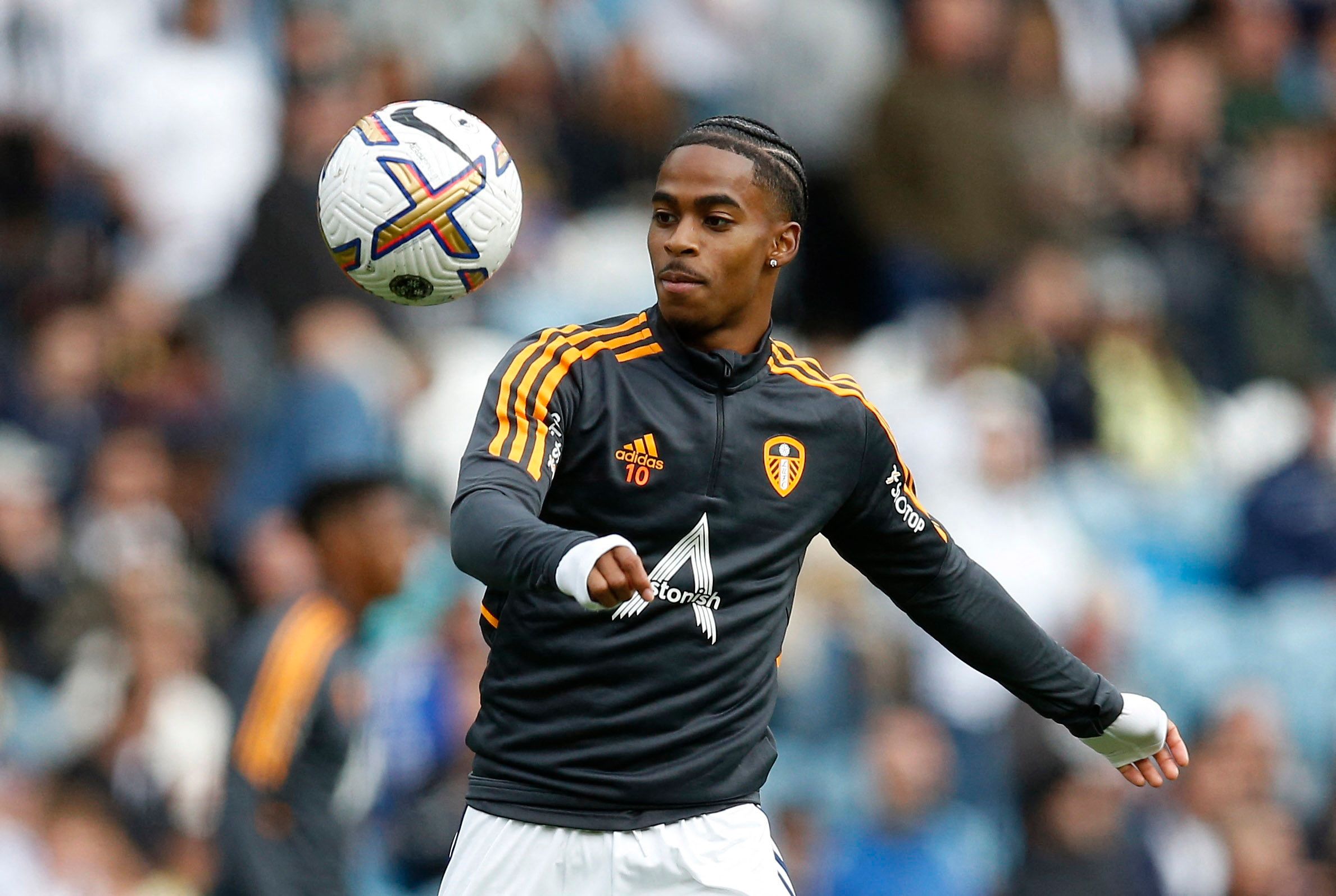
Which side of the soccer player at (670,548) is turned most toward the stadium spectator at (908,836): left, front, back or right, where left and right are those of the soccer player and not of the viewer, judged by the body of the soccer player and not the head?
back

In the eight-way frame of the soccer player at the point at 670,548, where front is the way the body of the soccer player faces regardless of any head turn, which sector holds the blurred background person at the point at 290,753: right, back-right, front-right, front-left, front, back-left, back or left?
back-right

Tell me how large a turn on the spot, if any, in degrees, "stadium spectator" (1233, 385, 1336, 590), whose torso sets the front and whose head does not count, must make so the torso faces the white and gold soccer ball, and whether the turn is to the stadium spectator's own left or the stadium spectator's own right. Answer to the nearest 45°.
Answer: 0° — they already face it

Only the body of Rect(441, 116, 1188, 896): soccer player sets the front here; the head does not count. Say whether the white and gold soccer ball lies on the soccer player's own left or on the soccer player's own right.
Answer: on the soccer player's own right

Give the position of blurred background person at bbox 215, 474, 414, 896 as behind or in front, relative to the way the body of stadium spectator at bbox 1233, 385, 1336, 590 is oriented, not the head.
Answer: in front

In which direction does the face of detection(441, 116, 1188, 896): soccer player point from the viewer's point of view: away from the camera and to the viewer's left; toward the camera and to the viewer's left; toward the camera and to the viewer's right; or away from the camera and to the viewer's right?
toward the camera and to the viewer's left

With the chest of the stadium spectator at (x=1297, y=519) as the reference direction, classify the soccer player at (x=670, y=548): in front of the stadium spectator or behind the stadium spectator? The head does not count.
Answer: in front
